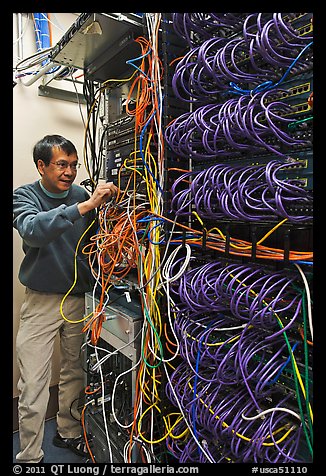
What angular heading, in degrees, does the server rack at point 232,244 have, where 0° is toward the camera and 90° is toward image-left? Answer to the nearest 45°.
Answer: approximately 45°

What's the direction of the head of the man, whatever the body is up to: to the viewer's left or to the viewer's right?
to the viewer's right

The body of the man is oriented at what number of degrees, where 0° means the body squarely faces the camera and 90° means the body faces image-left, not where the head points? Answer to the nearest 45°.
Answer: approximately 315°

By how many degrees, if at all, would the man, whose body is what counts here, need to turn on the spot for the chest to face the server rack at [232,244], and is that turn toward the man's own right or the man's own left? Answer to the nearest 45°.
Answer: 0° — they already face it

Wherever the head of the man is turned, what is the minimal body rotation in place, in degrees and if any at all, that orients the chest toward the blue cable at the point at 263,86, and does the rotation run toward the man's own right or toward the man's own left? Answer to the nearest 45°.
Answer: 0° — they already face it
